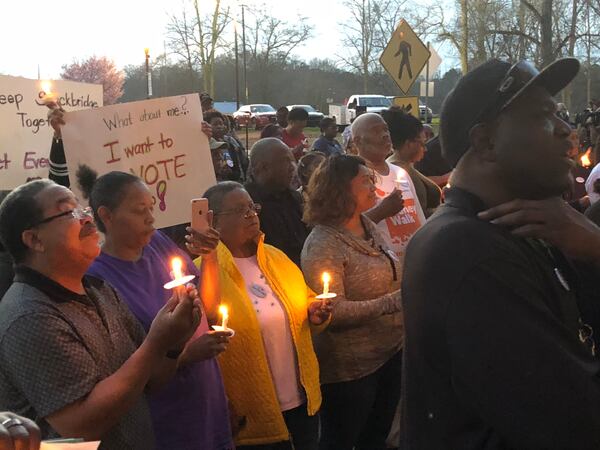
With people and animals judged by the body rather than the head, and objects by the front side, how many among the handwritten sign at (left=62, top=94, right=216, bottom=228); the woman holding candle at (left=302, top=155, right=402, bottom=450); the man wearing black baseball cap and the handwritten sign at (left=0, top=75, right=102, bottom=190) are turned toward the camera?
2

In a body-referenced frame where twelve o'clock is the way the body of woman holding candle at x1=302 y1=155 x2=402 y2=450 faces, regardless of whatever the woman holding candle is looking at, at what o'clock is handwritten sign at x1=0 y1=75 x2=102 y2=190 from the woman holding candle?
The handwritten sign is roughly at 7 o'clock from the woman holding candle.

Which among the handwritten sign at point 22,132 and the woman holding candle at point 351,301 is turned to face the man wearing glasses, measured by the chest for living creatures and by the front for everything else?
the handwritten sign

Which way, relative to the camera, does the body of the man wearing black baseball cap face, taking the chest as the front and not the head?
to the viewer's right

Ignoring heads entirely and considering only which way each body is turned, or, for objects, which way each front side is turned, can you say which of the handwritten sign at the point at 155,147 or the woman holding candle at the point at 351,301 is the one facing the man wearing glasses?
the handwritten sign

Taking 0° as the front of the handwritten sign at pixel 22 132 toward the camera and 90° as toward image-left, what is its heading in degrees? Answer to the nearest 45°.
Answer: approximately 0°

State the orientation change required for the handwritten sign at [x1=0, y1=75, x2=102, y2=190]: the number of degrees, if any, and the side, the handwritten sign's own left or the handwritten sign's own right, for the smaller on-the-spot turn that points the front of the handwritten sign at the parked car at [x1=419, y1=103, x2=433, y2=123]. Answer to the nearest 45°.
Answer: approximately 135° to the handwritten sign's own left
